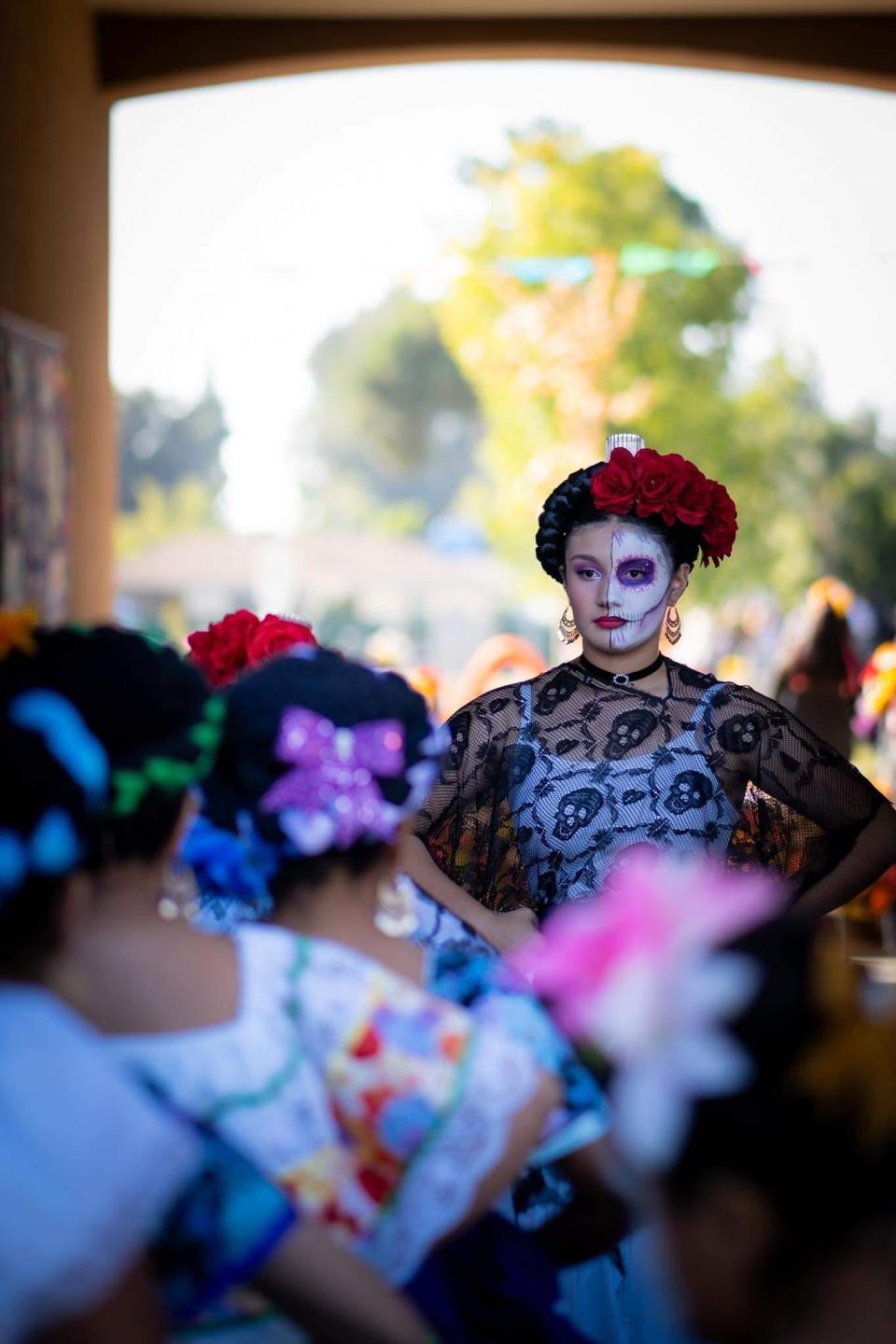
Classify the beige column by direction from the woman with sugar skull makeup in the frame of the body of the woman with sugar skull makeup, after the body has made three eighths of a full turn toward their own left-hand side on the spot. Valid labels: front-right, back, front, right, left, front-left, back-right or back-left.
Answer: left

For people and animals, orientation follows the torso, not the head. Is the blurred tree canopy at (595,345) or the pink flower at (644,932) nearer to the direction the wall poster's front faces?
the pink flower

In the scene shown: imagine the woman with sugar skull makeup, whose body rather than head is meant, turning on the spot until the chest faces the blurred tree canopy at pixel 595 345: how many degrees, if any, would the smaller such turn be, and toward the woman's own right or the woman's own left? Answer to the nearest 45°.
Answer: approximately 180°

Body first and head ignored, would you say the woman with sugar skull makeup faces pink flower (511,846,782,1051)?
yes

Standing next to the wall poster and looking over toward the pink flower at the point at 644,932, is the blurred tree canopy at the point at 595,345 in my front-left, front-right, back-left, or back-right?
back-left

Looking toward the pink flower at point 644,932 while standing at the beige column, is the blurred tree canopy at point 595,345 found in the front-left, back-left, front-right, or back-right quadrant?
back-left

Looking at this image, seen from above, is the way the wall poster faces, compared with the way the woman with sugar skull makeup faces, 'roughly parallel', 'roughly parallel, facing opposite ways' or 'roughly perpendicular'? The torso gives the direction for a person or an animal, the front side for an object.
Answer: roughly perpendicular

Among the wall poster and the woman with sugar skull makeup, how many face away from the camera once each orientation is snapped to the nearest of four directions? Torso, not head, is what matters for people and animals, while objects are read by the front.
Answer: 0
